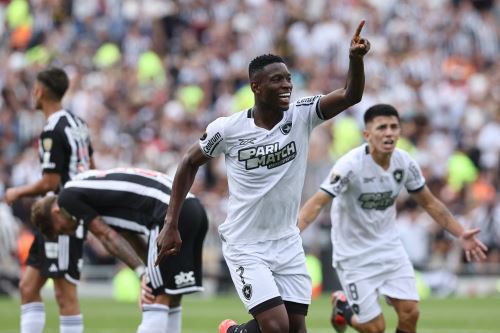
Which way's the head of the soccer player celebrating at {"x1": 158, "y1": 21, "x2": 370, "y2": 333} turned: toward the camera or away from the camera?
toward the camera

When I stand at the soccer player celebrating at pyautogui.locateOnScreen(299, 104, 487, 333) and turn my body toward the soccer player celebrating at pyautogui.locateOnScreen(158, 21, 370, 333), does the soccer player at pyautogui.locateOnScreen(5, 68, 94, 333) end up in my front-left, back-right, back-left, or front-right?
front-right

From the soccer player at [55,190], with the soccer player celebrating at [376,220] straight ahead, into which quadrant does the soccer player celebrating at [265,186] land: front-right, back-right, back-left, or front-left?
front-right

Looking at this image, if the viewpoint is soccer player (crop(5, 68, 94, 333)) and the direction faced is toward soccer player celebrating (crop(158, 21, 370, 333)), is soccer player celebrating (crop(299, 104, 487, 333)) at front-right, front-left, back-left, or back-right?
front-left

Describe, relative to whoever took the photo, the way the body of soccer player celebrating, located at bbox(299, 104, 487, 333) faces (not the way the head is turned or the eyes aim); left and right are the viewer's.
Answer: facing the viewer and to the right of the viewer

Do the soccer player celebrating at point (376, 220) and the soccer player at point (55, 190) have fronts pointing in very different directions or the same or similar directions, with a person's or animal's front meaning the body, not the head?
very different directions

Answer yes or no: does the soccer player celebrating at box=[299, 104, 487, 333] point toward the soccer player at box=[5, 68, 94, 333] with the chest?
no
